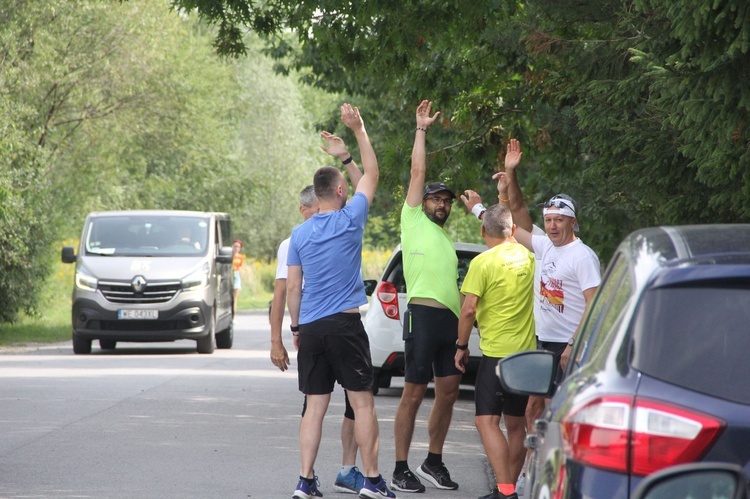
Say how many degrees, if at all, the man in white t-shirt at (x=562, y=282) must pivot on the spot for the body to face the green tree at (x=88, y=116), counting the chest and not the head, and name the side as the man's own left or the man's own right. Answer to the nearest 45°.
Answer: approximately 90° to the man's own right

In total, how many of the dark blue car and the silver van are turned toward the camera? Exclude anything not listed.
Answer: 1

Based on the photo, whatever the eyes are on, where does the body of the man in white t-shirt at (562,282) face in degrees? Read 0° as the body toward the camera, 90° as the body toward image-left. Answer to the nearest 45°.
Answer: approximately 45°

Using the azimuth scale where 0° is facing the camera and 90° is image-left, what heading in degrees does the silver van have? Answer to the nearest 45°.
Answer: approximately 0°

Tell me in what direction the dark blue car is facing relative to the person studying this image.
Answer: facing away from the viewer

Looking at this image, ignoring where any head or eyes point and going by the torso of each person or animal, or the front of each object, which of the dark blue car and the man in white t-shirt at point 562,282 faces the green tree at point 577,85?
the dark blue car

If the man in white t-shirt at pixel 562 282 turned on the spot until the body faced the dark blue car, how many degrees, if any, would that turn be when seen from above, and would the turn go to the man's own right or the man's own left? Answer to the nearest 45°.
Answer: approximately 45° to the man's own left

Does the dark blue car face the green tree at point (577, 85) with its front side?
yes

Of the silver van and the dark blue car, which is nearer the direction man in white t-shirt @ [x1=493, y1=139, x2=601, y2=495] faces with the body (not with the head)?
the dark blue car
